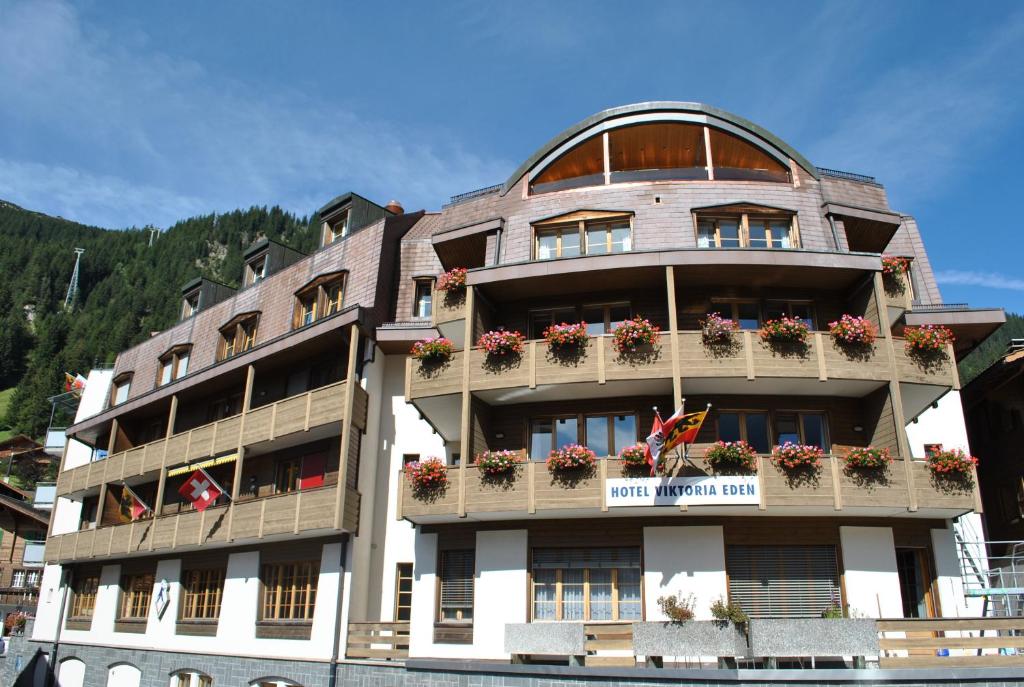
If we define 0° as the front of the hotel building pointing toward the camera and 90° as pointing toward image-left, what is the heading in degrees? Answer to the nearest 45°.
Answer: approximately 0°
